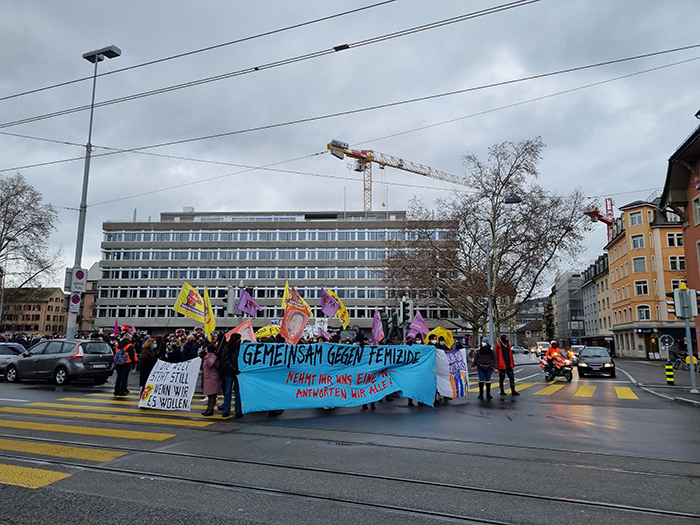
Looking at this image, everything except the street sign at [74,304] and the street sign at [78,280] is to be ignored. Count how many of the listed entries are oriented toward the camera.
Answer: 2

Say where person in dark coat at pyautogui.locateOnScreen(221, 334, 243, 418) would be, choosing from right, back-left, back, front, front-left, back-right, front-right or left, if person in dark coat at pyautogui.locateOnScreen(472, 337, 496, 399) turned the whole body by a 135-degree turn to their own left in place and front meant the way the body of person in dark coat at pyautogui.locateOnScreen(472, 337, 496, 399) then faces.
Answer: back

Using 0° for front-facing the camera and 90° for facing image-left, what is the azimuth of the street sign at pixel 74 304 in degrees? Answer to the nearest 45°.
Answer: approximately 0°

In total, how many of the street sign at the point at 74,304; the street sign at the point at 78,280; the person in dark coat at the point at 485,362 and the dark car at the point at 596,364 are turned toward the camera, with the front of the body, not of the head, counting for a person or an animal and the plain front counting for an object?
4

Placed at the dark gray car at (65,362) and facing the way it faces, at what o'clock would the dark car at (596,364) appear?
The dark car is roughly at 5 o'clock from the dark gray car.

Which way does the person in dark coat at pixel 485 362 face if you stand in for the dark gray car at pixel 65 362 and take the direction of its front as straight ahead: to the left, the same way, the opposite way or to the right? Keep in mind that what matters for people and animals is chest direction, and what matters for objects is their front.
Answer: to the left

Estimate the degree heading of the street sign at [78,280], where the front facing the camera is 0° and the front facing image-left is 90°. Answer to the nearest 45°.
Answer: approximately 0°

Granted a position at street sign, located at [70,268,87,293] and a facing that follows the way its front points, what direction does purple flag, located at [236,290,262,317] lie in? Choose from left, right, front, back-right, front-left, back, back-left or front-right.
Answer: left

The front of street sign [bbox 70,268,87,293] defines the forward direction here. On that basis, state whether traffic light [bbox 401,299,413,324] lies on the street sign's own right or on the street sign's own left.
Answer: on the street sign's own left

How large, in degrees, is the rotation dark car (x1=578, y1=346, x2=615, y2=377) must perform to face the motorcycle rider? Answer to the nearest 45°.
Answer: approximately 45° to its right
